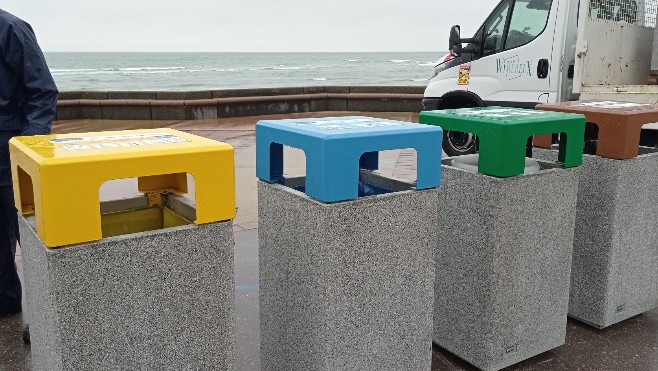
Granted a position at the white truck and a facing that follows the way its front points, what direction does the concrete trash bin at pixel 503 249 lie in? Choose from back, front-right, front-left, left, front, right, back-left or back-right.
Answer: left

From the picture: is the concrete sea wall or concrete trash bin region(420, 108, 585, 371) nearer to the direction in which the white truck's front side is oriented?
the concrete sea wall

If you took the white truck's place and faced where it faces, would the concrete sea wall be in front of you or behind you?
in front

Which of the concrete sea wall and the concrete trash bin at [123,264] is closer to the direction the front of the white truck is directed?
the concrete sea wall

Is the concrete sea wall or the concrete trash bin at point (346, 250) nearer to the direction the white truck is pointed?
the concrete sea wall

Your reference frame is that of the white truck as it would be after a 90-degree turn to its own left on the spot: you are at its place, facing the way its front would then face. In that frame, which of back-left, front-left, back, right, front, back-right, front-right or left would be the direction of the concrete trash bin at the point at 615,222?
front

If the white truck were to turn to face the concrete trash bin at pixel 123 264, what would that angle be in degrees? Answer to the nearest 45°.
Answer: approximately 90° to its left

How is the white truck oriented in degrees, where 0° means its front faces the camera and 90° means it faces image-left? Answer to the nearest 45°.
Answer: approximately 90°

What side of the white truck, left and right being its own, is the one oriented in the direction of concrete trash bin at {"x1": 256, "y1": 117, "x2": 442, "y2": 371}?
left
